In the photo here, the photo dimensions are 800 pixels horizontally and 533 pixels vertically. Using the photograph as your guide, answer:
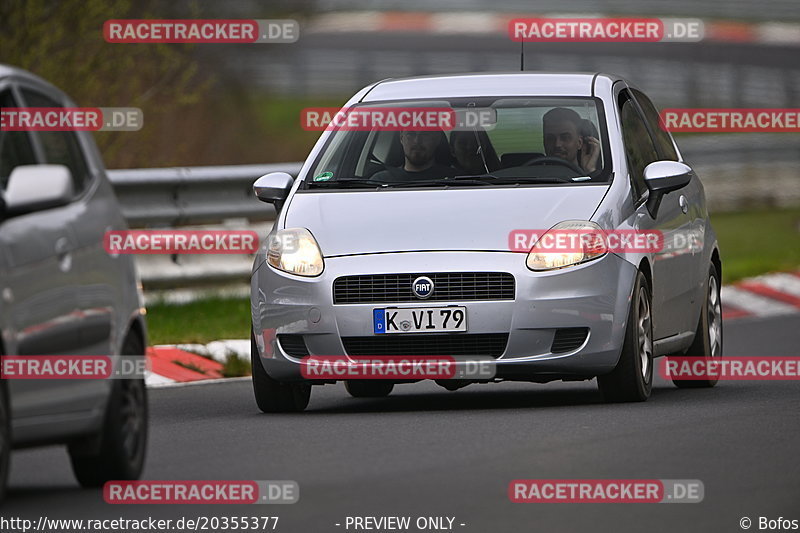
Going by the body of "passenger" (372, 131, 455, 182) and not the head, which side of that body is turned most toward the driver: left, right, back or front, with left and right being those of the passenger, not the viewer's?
left

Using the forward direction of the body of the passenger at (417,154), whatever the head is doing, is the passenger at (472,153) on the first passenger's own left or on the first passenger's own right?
on the first passenger's own left

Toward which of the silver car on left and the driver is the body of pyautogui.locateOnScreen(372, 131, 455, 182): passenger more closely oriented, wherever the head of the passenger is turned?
the silver car on left

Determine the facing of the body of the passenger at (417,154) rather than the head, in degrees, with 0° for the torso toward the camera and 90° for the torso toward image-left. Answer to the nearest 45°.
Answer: approximately 0°
